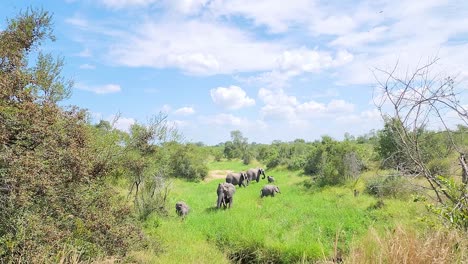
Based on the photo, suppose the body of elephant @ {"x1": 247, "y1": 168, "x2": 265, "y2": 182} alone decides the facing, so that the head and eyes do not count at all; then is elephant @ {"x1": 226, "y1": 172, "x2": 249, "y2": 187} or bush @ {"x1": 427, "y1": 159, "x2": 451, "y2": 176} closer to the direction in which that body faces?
the bush

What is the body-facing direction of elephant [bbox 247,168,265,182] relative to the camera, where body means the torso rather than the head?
to the viewer's right

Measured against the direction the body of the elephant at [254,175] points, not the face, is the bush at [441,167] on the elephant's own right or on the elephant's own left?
on the elephant's own right

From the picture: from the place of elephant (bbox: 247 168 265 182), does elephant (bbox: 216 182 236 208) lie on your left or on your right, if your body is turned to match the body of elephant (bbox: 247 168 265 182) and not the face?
on your right
